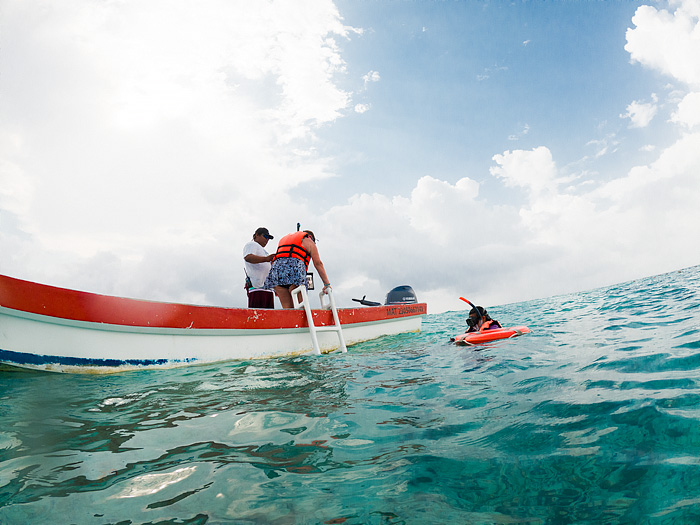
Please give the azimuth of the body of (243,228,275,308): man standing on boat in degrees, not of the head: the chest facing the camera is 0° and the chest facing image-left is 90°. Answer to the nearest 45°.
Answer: approximately 270°

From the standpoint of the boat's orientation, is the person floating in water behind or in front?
behind

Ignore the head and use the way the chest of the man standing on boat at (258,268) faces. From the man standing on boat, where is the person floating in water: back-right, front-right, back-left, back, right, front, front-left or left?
front

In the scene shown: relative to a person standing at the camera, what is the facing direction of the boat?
facing the viewer and to the left of the viewer
